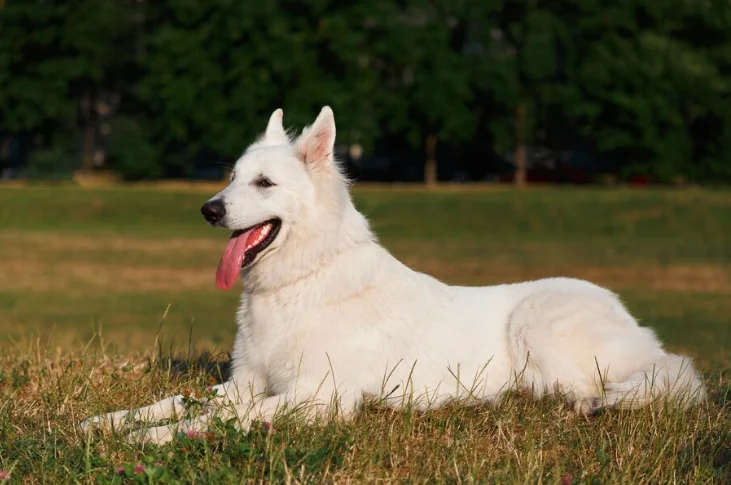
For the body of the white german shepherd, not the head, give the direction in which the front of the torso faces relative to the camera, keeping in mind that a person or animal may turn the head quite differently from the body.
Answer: to the viewer's left
